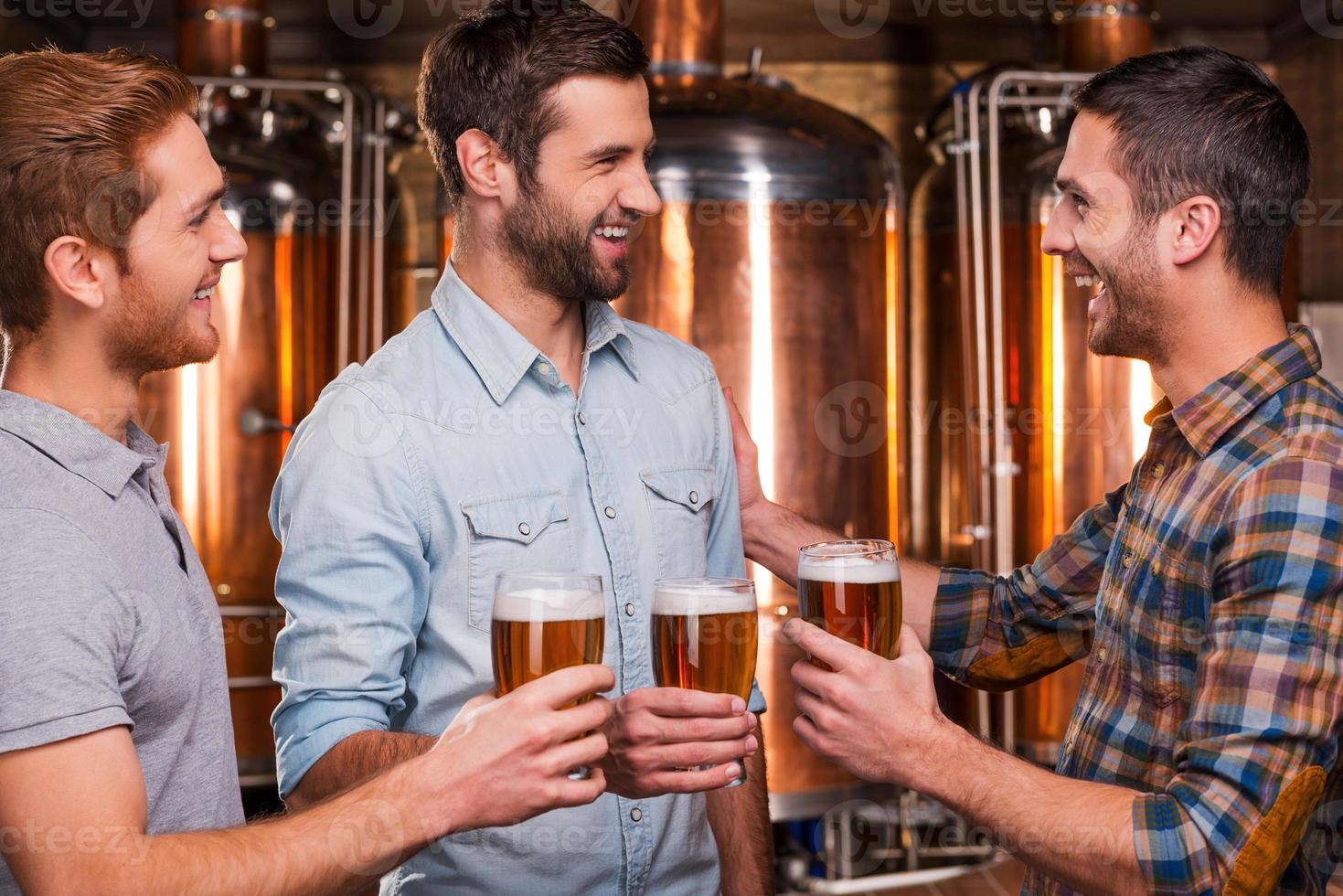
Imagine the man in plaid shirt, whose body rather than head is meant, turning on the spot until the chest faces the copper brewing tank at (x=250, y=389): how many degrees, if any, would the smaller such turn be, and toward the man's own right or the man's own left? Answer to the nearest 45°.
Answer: approximately 45° to the man's own right

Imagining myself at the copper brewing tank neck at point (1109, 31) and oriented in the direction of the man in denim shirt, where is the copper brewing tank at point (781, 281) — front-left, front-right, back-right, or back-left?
front-right

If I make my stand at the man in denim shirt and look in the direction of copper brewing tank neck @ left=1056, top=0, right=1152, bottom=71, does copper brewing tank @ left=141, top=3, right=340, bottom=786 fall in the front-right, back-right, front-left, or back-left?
front-left

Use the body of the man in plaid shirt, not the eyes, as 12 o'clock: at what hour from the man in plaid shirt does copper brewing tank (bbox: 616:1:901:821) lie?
The copper brewing tank is roughly at 2 o'clock from the man in plaid shirt.

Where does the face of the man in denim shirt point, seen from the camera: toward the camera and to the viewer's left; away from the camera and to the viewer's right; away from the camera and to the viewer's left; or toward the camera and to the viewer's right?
toward the camera and to the viewer's right

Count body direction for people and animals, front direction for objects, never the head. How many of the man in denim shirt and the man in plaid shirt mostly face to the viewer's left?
1

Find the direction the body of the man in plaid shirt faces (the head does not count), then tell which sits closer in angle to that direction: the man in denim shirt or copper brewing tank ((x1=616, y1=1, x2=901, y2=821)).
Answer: the man in denim shirt

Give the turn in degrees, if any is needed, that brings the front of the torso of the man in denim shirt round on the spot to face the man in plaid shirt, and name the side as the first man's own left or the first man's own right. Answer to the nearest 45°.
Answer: approximately 45° to the first man's own left

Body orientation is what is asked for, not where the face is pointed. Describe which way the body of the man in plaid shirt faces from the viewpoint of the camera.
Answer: to the viewer's left

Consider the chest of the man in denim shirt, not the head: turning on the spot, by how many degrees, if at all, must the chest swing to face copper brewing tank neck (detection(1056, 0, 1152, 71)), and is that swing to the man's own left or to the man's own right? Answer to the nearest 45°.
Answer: approximately 90° to the man's own left

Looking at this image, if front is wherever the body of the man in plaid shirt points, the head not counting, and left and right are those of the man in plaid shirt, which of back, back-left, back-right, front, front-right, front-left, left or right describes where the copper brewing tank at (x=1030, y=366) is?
right

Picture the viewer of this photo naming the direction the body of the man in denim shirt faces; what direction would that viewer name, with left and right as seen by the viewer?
facing the viewer and to the right of the viewer

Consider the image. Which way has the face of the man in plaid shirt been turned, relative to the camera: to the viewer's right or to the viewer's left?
to the viewer's left
